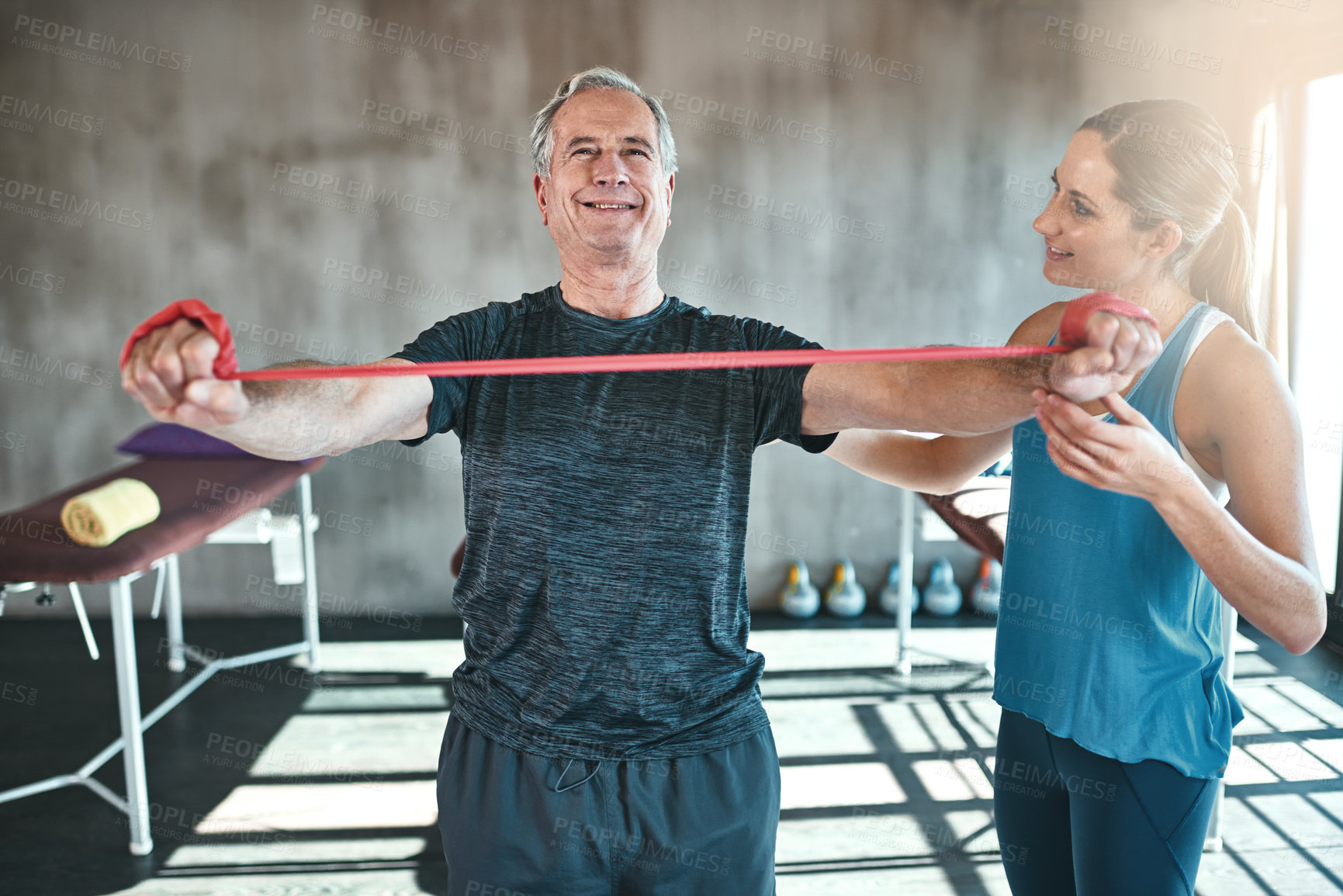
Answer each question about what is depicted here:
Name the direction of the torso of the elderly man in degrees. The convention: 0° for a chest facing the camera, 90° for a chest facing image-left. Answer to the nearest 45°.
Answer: approximately 0°

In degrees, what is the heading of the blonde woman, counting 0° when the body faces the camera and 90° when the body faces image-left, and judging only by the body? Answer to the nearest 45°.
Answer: approximately 45°

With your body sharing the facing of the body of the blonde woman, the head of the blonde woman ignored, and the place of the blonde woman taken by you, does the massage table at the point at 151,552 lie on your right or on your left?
on your right

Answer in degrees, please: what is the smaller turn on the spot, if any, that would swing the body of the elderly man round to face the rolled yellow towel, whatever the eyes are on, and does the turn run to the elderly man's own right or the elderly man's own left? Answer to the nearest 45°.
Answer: approximately 135° to the elderly man's own right

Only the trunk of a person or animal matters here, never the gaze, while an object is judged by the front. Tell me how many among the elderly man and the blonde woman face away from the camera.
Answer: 0
